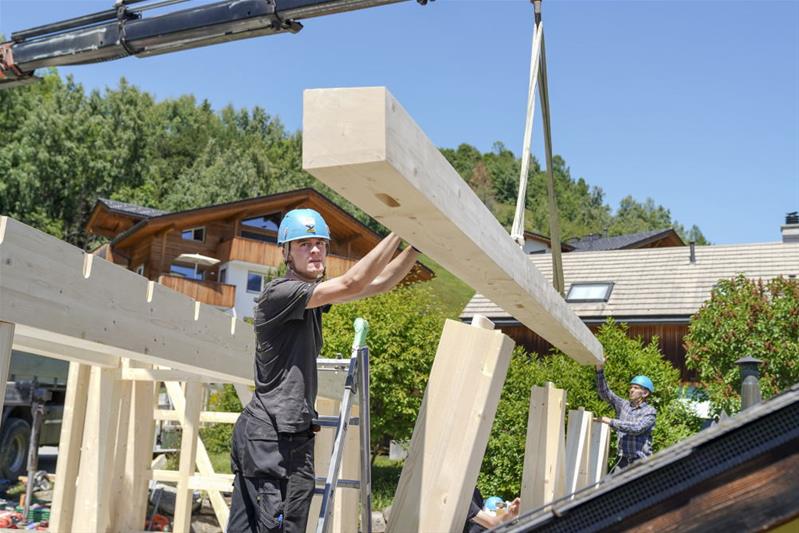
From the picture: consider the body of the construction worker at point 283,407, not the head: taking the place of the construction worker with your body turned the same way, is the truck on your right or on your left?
on your left

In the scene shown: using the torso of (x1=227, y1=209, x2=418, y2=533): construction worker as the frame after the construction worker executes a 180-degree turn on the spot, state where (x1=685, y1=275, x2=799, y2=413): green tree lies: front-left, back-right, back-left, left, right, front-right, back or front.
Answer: back-right

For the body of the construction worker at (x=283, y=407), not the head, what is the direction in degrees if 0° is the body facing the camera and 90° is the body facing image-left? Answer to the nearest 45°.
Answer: approximately 270°

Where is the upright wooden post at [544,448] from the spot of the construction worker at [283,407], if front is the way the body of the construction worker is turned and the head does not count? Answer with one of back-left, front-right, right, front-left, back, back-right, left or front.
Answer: front-left

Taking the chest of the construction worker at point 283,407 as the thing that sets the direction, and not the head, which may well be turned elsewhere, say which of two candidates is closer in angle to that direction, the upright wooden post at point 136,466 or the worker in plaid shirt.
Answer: the worker in plaid shirt

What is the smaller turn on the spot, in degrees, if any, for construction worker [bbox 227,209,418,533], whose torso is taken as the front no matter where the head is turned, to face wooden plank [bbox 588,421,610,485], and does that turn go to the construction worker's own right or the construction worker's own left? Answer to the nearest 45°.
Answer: approximately 45° to the construction worker's own left

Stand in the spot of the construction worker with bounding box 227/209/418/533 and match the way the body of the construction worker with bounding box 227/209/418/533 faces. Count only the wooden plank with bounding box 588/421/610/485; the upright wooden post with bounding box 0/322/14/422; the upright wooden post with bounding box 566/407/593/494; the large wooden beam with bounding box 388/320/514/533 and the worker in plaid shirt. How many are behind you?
1

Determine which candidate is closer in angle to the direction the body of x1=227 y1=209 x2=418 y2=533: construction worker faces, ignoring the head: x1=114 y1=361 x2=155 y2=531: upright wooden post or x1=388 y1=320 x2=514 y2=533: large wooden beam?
the large wooden beam

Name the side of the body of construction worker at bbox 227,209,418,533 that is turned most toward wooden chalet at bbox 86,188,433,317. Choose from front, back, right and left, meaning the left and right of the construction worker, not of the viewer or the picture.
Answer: left

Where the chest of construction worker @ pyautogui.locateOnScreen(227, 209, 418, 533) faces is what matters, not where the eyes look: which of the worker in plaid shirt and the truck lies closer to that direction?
the worker in plaid shirt

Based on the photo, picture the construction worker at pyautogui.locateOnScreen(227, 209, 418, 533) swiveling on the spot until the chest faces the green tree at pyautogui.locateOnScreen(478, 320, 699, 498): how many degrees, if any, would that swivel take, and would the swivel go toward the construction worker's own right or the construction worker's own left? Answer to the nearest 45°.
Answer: approximately 45° to the construction worker's own left

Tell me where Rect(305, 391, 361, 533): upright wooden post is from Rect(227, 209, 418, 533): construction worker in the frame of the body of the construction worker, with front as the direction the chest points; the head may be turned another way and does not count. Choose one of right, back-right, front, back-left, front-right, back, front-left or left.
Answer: left
